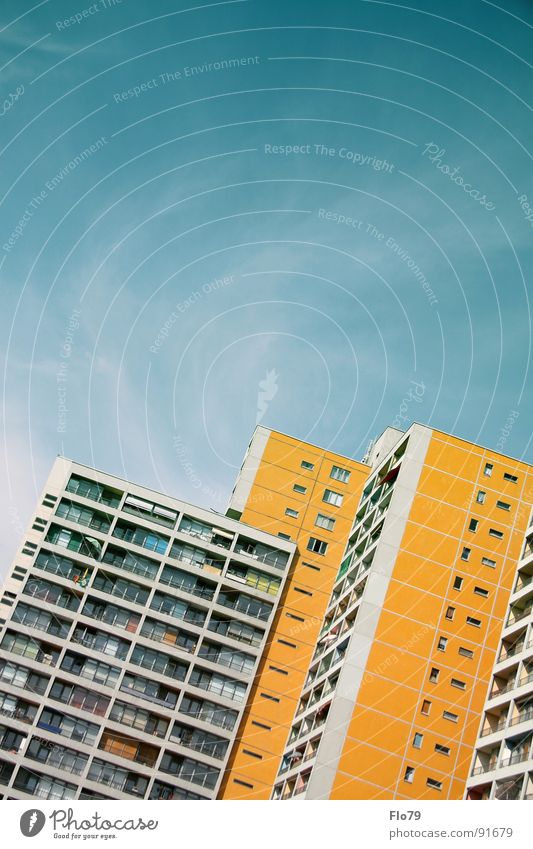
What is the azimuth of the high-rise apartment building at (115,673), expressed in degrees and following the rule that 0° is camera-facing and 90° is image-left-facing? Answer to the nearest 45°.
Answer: approximately 0°

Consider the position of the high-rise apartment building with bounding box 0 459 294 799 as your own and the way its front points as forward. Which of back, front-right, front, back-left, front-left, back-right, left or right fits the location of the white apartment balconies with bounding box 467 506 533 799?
front-left

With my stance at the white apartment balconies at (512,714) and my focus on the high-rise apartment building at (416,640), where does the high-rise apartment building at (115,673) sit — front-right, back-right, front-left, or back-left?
front-left

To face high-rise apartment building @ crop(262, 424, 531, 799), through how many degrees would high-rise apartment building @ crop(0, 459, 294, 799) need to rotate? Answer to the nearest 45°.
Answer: approximately 45° to its left

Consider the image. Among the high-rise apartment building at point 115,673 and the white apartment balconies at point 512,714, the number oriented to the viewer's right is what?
0

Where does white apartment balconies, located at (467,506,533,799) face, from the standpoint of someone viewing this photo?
facing the viewer and to the left of the viewer
